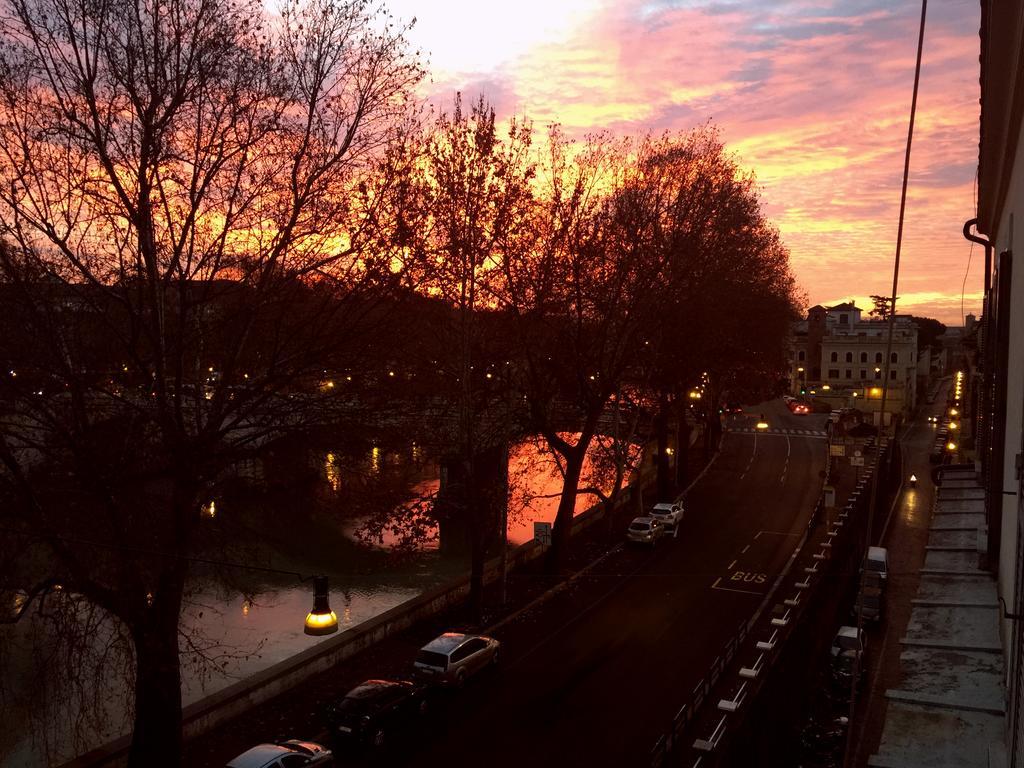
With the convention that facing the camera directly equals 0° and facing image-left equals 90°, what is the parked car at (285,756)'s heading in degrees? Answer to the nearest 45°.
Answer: approximately 225°

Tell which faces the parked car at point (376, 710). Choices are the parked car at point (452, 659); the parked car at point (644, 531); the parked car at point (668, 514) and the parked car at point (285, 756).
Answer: the parked car at point (285, 756)

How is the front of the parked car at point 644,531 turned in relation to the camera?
facing away from the viewer and to the right of the viewer

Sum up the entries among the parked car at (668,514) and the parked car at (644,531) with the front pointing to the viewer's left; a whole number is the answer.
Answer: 0

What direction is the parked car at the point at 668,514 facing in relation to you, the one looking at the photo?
facing away from the viewer and to the right of the viewer

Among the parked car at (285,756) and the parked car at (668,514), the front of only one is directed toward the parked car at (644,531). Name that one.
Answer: the parked car at (285,756)

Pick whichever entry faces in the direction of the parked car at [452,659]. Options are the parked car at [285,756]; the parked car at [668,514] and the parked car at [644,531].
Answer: the parked car at [285,756]
